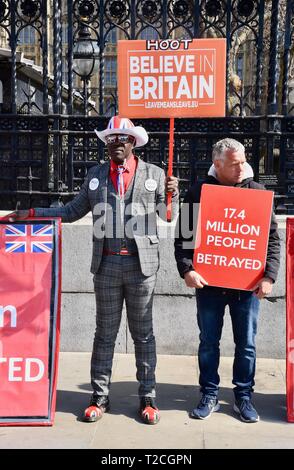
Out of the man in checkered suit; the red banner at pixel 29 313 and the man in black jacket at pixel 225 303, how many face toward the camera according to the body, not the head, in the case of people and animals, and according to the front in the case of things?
3

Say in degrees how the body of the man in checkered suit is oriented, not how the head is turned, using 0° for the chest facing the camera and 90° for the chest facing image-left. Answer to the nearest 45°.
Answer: approximately 0°

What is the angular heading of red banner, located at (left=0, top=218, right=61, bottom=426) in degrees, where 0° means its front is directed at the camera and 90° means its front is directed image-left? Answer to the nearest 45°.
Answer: approximately 0°

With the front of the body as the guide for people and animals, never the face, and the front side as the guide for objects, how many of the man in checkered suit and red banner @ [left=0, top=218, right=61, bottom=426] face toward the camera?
2

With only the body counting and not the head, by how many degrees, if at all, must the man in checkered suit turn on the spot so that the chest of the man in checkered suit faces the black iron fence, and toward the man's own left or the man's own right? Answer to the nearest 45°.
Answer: approximately 180°

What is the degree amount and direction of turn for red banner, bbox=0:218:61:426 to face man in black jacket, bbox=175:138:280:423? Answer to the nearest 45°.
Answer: approximately 90° to its left
